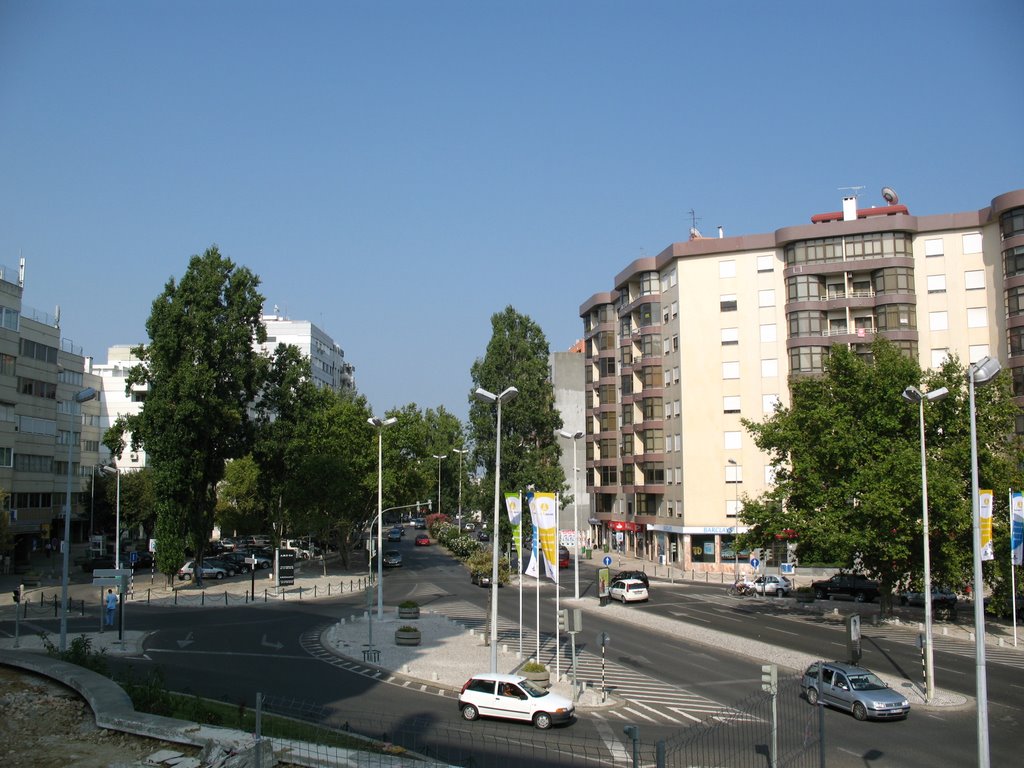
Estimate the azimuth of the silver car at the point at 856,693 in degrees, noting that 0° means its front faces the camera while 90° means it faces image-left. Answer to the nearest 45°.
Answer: approximately 315°

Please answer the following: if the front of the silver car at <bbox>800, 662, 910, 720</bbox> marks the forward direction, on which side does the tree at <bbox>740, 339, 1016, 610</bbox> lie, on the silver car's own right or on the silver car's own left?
on the silver car's own left

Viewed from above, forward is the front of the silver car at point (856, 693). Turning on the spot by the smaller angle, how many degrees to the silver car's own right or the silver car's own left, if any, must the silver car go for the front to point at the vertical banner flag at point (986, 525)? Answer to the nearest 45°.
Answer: approximately 90° to the silver car's own left

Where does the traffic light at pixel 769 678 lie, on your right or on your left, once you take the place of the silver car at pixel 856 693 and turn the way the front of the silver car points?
on your right

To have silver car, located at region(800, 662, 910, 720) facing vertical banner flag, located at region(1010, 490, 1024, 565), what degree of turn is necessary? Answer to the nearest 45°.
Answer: approximately 90° to its left

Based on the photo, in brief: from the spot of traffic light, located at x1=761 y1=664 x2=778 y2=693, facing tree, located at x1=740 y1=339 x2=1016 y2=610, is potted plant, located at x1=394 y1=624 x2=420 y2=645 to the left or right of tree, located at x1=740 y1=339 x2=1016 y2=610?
left

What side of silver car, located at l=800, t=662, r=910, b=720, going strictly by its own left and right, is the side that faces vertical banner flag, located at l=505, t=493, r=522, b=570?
back

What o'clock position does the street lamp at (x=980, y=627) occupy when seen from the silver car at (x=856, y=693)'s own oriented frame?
The street lamp is roughly at 1 o'clock from the silver car.

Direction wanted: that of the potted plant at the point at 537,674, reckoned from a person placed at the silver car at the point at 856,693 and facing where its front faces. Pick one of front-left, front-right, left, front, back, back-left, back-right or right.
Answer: back-right
